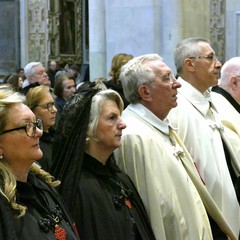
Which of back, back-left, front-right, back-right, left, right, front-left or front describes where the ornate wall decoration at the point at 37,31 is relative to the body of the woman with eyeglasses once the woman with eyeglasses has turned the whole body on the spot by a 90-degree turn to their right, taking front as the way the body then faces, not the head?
back-right

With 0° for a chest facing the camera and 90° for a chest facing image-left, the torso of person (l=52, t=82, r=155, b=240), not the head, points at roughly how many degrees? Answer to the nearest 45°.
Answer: approximately 315°

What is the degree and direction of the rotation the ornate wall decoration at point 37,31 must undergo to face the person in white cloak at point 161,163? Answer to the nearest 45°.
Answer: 0° — it already faces them

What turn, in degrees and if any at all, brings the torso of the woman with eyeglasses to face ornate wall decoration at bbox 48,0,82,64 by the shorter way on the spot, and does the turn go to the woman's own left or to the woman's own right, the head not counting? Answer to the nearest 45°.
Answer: approximately 135° to the woman's own left
